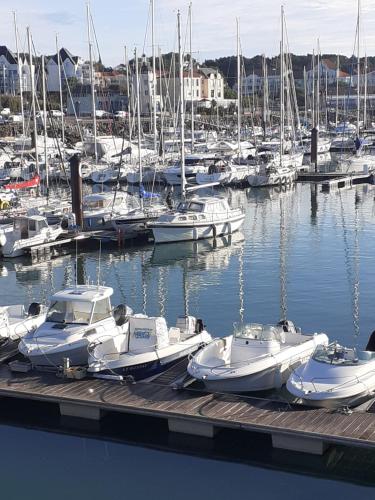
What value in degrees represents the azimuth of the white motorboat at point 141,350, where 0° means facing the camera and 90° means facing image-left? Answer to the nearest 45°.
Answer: approximately 45°

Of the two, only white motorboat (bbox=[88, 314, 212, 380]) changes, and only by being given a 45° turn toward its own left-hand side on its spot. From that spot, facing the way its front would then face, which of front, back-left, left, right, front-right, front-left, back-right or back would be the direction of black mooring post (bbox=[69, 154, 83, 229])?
back

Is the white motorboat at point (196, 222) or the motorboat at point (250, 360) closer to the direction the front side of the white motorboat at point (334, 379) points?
the motorboat

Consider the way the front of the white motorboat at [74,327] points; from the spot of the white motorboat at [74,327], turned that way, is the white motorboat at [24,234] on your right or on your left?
on your right
